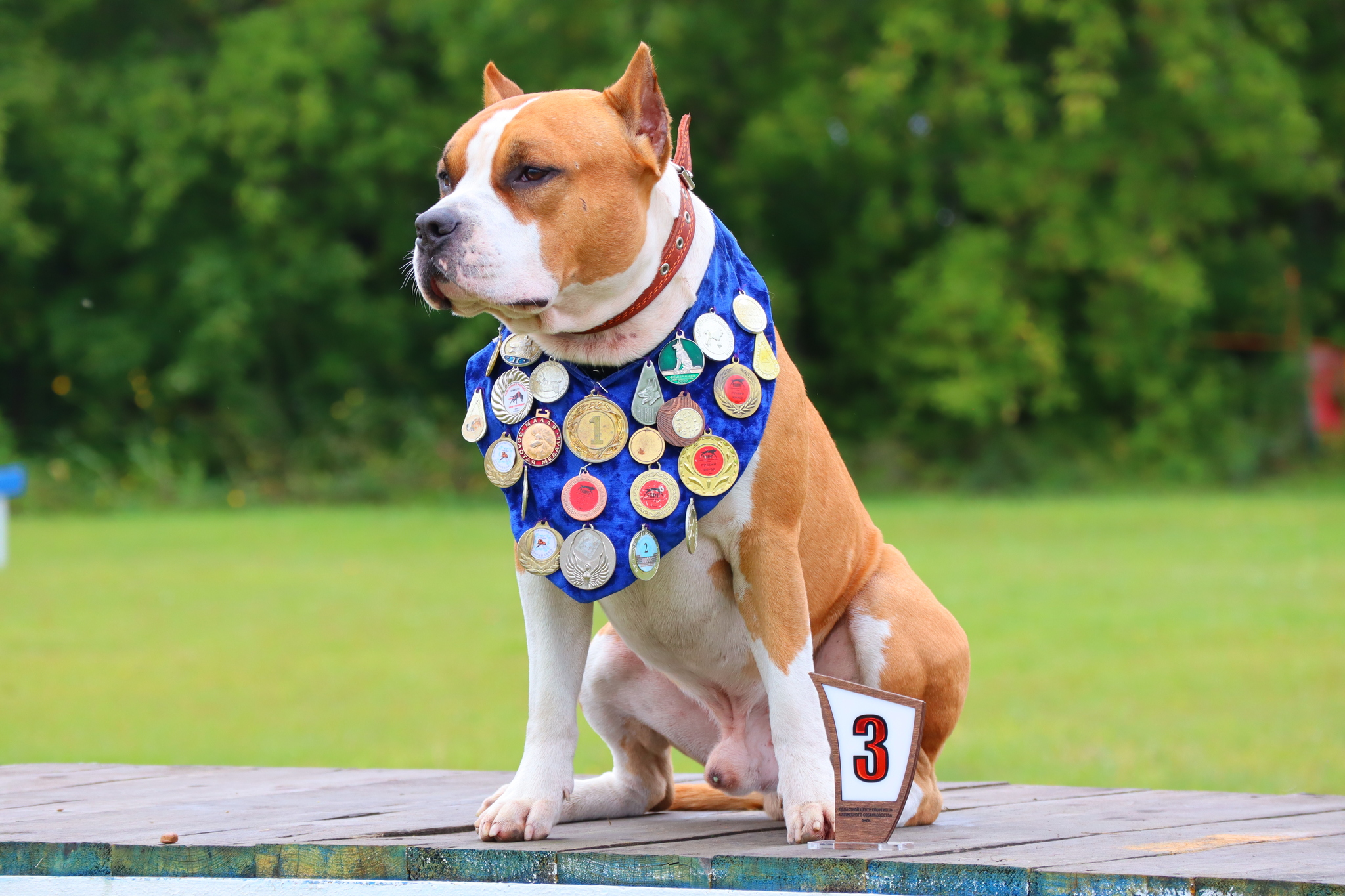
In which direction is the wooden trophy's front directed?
toward the camera

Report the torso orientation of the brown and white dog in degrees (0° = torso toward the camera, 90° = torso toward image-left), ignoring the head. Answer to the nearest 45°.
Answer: approximately 45°
